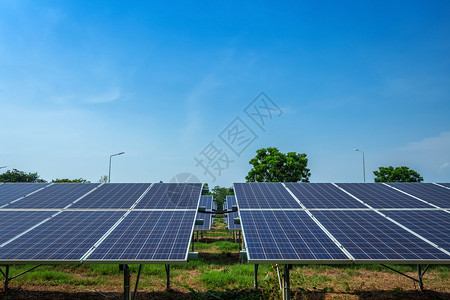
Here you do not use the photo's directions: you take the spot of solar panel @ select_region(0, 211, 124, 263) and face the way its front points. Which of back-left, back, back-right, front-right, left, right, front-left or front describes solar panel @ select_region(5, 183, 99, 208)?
back

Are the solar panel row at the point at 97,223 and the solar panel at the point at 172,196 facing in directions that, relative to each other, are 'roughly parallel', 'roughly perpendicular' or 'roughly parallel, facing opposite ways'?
roughly parallel

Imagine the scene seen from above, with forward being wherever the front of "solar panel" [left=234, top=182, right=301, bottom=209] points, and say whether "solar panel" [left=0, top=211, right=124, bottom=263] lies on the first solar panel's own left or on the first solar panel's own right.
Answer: on the first solar panel's own right

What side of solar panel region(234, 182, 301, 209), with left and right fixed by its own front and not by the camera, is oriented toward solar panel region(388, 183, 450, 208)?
left

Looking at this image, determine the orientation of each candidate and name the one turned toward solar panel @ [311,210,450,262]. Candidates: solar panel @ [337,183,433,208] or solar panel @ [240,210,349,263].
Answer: solar panel @ [337,183,433,208]

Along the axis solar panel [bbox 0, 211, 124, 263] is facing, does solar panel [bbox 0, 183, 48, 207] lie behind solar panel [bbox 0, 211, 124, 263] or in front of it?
behind

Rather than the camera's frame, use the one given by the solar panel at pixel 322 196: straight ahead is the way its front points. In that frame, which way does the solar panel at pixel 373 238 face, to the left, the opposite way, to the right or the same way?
the same way

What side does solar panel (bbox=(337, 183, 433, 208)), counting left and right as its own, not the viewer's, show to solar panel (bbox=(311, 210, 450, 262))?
front

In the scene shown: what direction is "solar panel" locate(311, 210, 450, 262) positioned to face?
toward the camera

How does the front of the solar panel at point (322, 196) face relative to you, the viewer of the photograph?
facing the viewer

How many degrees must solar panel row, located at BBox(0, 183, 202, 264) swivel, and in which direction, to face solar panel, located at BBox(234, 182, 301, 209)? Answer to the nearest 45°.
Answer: approximately 90° to its left

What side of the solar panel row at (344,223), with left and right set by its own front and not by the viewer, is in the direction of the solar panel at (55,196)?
right

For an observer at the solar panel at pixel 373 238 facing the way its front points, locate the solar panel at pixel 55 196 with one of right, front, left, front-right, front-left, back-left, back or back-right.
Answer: right

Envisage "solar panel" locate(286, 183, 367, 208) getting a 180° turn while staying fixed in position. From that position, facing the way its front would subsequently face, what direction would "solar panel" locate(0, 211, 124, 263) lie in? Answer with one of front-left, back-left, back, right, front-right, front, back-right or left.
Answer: back-left

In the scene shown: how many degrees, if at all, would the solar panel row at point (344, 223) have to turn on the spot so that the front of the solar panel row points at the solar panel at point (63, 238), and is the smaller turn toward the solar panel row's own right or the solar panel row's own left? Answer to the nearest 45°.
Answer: approximately 45° to the solar panel row's own right
